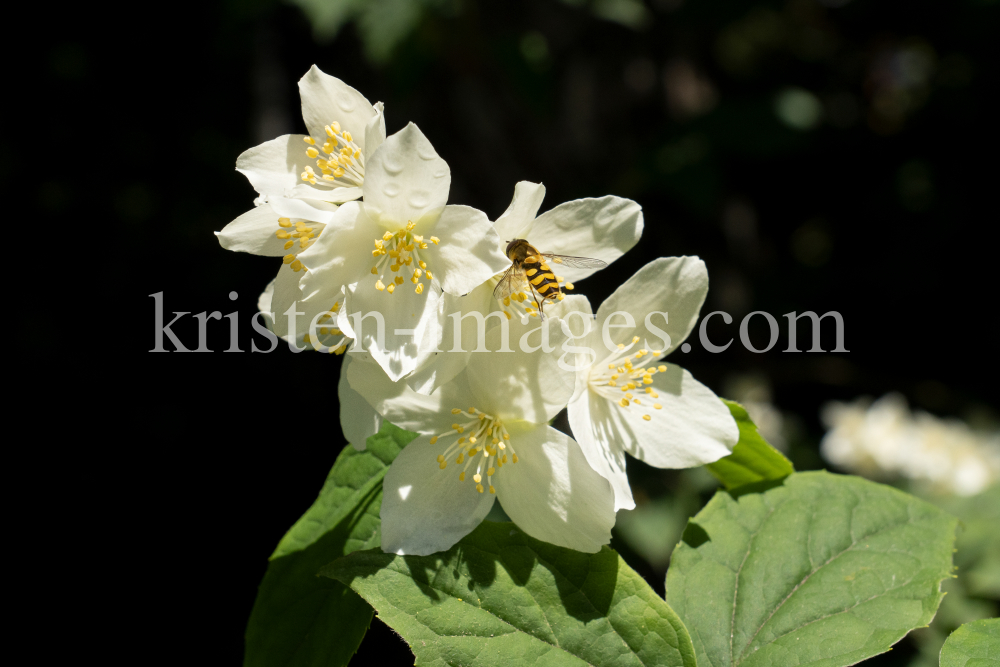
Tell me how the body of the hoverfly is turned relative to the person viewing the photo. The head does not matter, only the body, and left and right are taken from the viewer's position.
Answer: facing away from the viewer and to the left of the viewer
